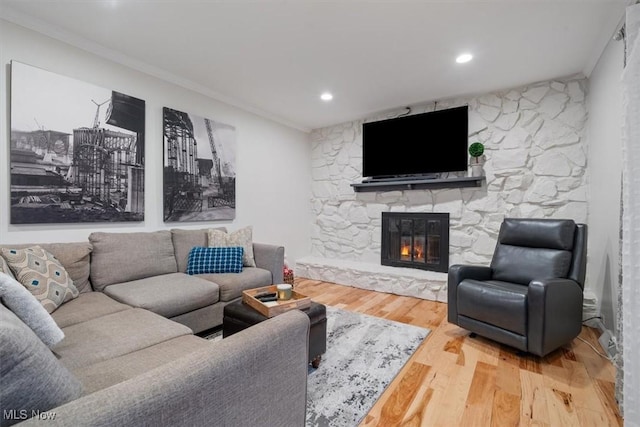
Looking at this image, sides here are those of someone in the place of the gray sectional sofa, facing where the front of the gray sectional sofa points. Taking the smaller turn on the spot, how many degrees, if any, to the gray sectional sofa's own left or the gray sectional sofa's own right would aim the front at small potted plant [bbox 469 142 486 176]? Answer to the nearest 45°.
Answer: approximately 45° to the gray sectional sofa's own left

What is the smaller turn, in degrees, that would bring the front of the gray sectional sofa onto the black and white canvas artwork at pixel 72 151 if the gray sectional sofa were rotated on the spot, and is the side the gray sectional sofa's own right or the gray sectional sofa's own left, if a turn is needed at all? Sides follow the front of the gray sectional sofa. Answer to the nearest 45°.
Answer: approximately 135° to the gray sectional sofa's own left

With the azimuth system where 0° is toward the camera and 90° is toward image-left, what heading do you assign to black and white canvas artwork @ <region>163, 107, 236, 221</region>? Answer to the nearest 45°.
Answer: approximately 315°

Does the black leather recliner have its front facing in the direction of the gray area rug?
yes

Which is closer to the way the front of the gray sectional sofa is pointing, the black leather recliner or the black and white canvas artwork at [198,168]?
the black leather recliner
